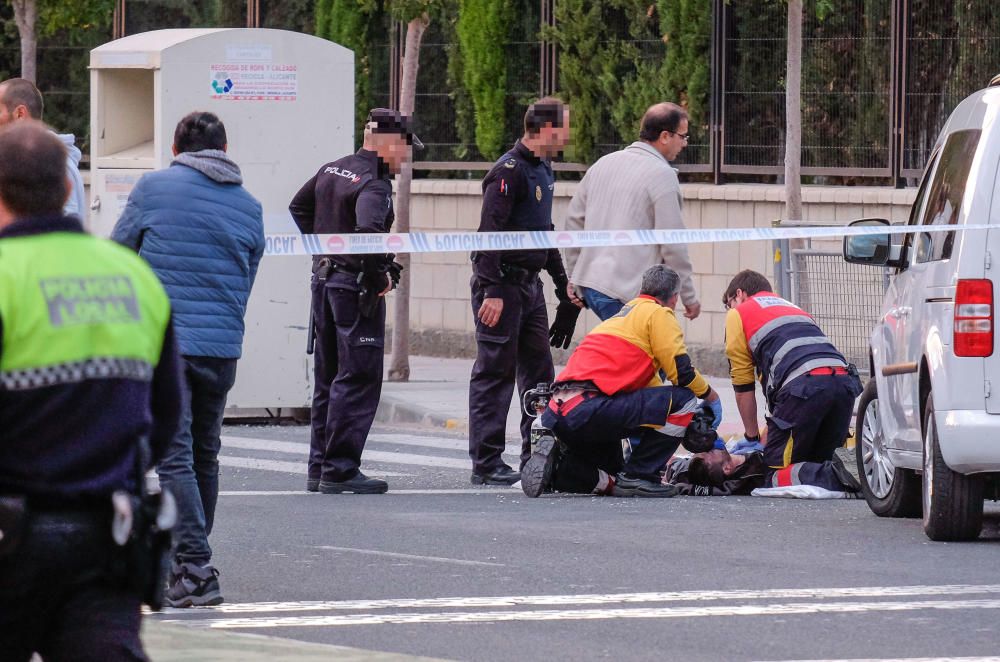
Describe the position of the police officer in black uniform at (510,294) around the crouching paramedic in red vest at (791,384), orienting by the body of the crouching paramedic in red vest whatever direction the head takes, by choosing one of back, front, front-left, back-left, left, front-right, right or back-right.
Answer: front-left

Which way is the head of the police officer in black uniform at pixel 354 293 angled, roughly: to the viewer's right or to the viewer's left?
to the viewer's right

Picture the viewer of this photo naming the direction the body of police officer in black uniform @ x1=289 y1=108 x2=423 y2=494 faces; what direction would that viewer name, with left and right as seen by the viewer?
facing away from the viewer and to the right of the viewer

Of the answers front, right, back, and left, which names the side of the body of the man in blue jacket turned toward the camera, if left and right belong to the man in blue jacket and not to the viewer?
back

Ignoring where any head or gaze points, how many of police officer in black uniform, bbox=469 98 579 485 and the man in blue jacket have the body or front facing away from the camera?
1

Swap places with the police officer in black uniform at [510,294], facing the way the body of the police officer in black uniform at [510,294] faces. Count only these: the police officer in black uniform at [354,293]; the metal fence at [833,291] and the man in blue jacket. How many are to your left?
1

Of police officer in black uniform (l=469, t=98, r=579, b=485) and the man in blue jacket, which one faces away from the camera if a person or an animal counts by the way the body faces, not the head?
the man in blue jacket

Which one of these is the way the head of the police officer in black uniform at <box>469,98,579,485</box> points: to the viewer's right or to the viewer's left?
to the viewer's right

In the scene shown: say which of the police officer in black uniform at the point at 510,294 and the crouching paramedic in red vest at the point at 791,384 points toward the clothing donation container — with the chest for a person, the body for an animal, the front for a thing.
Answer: the crouching paramedic in red vest

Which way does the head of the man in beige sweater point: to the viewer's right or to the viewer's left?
to the viewer's right
